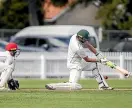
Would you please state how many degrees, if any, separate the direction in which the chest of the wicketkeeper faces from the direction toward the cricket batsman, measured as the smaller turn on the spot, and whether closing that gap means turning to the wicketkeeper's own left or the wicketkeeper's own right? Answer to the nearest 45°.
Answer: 0° — they already face them

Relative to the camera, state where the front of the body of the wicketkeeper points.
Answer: to the viewer's right
